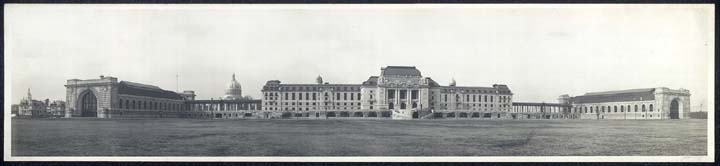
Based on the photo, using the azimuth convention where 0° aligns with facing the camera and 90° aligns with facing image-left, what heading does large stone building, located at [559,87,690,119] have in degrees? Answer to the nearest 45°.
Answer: approximately 315°

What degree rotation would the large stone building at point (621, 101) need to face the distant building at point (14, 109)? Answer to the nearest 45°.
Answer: approximately 90° to its right

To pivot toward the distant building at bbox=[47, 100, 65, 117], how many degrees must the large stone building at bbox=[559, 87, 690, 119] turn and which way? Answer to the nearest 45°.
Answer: approximately 90° to its right

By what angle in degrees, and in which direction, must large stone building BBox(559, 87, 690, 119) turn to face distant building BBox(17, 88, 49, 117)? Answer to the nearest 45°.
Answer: approximately 90° to its right
